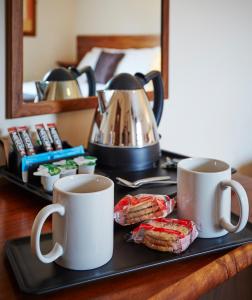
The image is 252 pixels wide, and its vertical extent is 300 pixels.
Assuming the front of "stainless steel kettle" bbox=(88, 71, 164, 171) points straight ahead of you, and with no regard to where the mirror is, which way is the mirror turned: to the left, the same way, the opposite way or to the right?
to the left

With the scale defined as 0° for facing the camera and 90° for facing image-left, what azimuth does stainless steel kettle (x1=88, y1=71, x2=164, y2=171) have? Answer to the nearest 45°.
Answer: approximately 45°

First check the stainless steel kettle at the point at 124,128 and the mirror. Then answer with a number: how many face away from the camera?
0

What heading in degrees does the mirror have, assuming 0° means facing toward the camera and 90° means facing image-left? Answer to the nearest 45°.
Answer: approximately 315°
